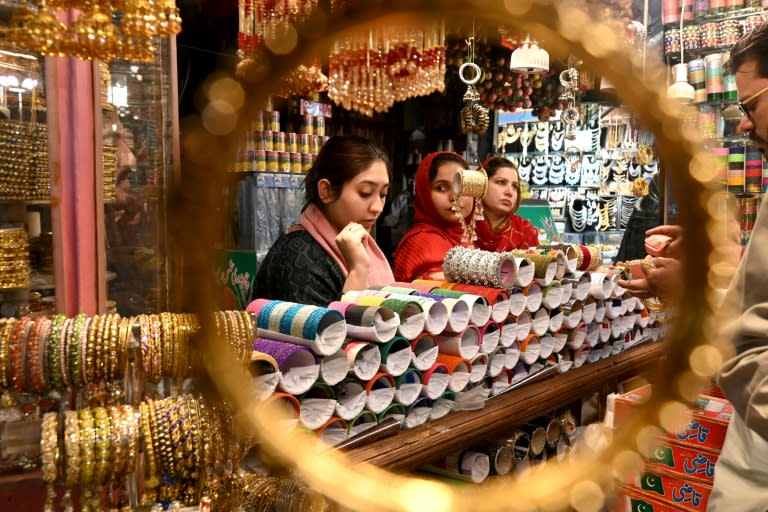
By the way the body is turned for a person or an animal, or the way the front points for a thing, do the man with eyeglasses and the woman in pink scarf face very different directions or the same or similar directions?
very different directions

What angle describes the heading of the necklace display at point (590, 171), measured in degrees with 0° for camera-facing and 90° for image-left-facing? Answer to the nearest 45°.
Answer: approximately 0°

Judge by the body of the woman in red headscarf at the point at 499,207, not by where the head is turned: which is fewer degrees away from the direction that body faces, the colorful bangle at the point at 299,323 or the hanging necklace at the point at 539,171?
the colorful bangle

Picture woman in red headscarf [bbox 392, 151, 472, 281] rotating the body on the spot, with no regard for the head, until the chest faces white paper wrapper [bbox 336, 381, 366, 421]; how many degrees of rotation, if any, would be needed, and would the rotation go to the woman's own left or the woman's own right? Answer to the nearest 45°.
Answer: approximately 45° to the woman's own right

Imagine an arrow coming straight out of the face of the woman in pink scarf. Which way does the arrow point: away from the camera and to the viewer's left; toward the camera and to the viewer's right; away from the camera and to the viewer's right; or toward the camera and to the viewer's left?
toward the camera and to the viewer's right

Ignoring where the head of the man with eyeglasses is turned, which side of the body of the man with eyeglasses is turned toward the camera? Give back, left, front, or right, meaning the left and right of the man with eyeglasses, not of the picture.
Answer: left

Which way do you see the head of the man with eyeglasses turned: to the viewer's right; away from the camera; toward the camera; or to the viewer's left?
to the viewer's left

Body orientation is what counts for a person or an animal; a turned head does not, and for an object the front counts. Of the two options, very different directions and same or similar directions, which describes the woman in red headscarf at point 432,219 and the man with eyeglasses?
very different directions
